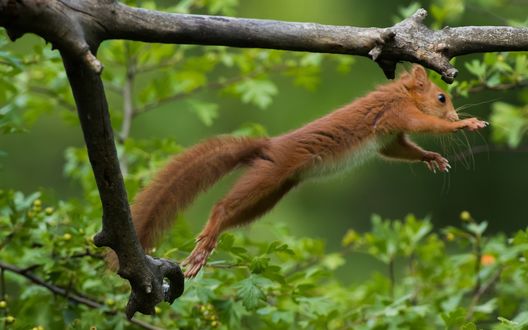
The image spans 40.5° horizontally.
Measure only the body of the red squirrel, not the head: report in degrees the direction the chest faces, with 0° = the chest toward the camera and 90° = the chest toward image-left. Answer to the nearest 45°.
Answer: approximately 270°

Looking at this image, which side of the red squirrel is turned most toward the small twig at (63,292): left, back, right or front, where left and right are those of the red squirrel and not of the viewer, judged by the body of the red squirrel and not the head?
back

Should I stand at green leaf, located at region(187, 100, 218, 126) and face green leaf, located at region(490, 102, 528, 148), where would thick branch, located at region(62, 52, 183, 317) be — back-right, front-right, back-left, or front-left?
back-right

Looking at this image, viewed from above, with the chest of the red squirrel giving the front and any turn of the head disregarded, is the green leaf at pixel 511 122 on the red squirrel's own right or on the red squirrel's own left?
on the red squirrel's own left

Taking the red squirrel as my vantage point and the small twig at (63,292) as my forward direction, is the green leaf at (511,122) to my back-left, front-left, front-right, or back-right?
back-right
